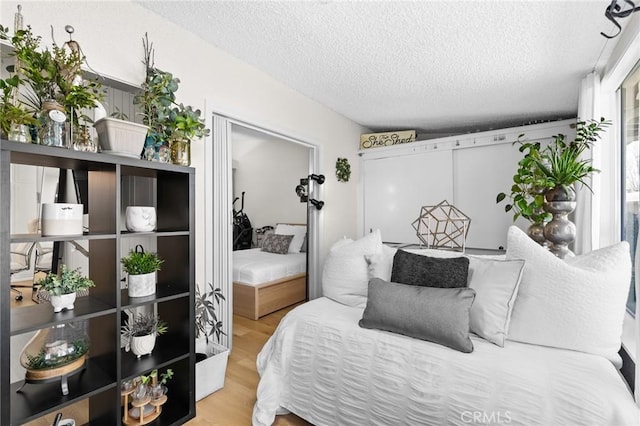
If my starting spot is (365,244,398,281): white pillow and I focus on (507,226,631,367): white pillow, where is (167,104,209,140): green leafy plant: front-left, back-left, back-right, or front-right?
back-right

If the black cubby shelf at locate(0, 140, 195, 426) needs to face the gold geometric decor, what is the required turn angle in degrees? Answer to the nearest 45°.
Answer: approximately 45° to its left

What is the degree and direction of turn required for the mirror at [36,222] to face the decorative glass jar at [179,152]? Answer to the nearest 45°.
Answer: approximately 45° to its left

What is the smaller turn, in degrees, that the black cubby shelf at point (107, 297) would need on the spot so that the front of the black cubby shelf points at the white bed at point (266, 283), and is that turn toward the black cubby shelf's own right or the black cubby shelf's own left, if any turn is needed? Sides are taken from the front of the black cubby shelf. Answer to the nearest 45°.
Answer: approximately 90° to the black cubby shelf's own left

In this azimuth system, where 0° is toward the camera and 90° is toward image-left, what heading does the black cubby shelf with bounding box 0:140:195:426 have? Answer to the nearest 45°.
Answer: approximately 315°

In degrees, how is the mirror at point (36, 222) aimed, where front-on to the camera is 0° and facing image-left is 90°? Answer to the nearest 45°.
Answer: approximately 315°

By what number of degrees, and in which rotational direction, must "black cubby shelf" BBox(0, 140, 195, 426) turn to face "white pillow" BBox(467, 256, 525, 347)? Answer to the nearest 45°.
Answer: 0° — it already faces it
